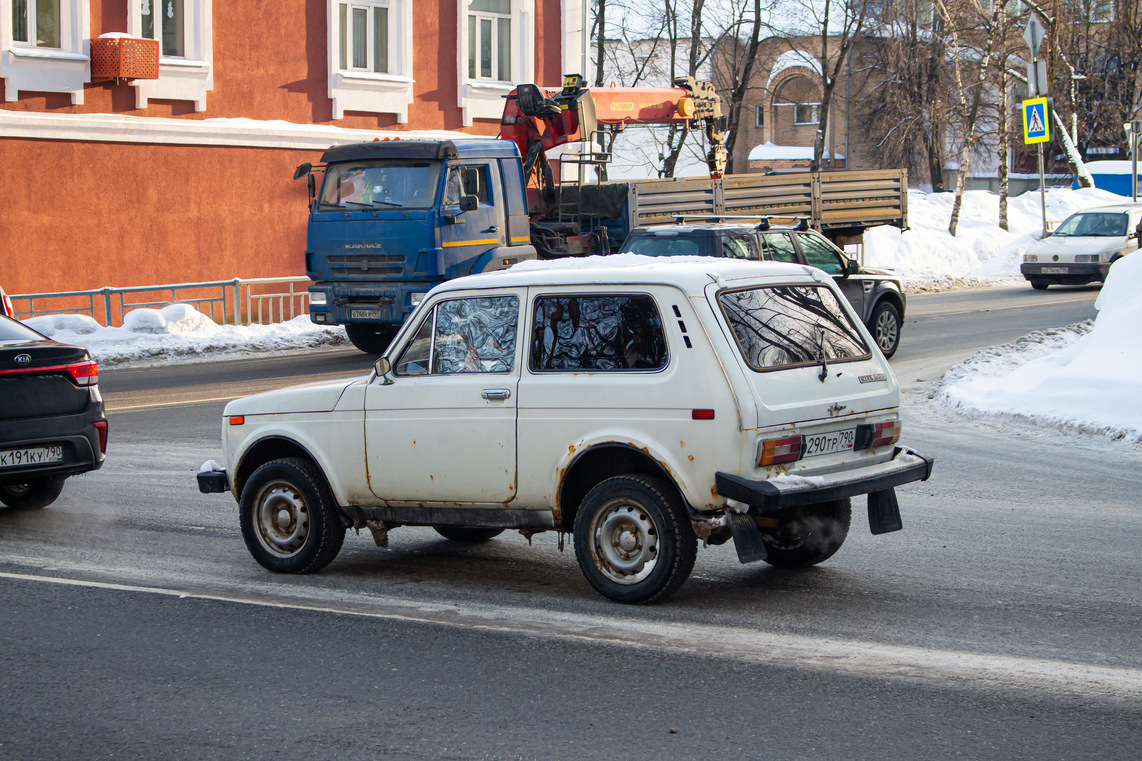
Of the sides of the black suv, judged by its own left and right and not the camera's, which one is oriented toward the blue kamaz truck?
left

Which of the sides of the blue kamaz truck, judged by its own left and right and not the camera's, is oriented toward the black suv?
left

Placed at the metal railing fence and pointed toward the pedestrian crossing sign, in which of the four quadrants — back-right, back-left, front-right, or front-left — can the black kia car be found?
back-right

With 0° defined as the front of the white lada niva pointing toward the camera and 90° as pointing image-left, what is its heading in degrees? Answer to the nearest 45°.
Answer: approximately 135°

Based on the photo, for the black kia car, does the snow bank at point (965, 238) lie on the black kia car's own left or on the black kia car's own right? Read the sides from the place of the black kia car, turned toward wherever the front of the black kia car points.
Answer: on the black kia car's own right

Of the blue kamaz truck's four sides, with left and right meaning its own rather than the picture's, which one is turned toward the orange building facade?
right

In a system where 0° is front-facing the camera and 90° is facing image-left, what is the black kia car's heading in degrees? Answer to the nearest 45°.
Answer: approximately 135°

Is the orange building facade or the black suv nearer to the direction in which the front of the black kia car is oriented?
the orange building facade

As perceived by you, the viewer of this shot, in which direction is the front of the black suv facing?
facing away from the viewer and to the right of the viewer

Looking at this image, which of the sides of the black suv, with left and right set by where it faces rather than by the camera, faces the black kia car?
back

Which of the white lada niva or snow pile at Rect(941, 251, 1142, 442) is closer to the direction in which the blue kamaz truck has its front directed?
the white lada niva

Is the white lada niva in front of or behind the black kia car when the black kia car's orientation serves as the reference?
behind

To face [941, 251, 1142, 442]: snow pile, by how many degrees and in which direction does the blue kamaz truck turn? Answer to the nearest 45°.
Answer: approximately 90° to its left

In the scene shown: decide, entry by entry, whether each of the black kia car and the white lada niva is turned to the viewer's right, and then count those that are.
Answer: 0
